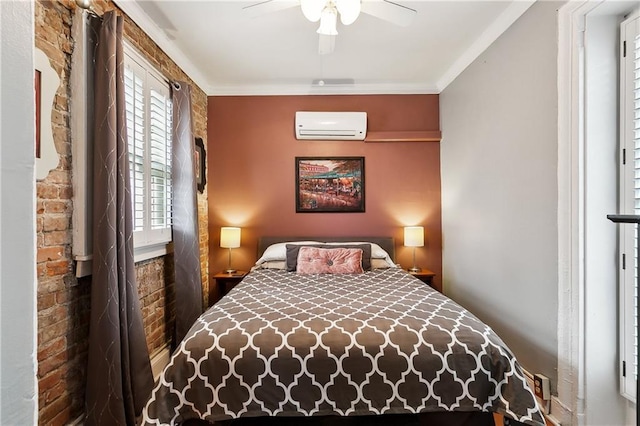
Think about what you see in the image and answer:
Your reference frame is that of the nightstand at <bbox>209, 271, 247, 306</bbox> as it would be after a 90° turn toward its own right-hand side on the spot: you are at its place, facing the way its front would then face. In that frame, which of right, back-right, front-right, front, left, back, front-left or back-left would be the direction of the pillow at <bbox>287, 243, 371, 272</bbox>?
back-left

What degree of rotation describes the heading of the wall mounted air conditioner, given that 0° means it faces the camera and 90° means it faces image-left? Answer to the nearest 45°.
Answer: approximately 0°

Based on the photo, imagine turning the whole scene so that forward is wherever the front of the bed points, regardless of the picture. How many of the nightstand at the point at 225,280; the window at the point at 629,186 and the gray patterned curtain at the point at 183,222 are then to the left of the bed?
1

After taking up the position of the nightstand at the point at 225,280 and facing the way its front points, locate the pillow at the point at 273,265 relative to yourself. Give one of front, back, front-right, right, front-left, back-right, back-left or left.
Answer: front-left

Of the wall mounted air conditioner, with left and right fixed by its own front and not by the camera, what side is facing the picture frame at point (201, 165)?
right
